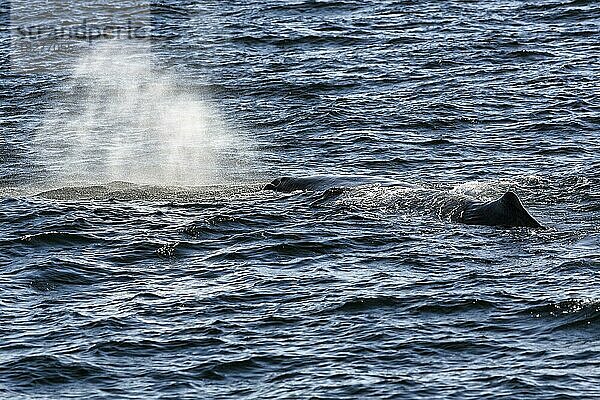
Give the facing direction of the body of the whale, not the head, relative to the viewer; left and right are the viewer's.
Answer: facing away from the viewer and to the left of the viewer
